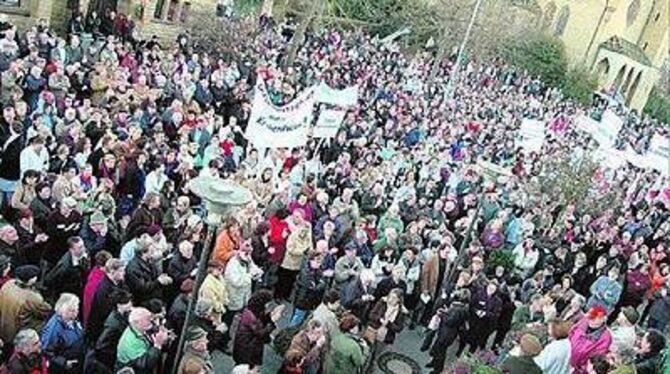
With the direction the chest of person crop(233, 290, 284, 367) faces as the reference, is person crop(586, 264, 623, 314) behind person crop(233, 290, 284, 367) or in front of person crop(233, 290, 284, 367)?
in front

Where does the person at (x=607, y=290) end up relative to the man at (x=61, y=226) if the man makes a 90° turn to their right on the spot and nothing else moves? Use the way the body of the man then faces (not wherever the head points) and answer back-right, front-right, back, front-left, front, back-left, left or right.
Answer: back-left

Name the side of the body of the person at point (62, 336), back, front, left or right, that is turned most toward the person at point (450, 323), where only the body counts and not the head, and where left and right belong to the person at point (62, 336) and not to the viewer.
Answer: front

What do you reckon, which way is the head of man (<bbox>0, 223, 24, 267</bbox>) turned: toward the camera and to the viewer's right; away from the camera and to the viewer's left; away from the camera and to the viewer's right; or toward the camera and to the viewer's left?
toward the camera and to the viewer's right

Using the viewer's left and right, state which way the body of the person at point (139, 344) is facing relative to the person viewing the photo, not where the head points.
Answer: facing to the right of the viewer

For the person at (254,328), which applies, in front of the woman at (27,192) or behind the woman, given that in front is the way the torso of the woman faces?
in front

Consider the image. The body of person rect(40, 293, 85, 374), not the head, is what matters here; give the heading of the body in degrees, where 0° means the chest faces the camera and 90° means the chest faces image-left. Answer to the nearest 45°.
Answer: approximately 315°

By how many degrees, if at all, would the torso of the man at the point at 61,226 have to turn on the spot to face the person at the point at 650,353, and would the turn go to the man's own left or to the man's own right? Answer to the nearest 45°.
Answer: approximately 45° to the man's own left
